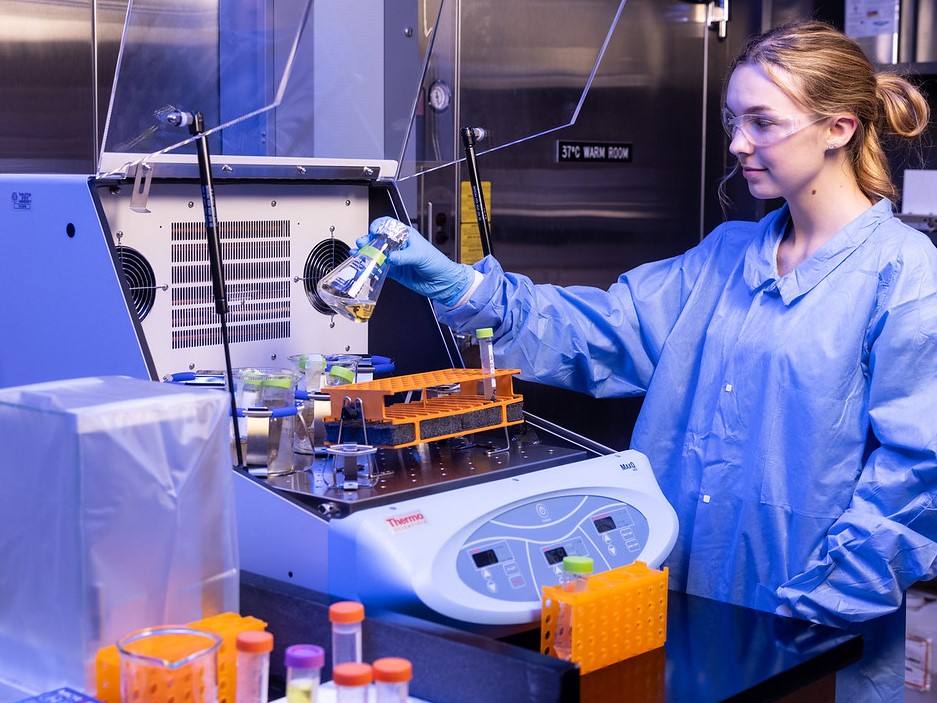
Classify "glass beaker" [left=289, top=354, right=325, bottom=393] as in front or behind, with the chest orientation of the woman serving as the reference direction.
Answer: in front

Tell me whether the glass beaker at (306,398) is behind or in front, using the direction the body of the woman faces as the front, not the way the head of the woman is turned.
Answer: in front

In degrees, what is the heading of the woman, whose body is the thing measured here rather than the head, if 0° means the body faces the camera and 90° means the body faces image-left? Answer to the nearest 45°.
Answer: approximately 45°

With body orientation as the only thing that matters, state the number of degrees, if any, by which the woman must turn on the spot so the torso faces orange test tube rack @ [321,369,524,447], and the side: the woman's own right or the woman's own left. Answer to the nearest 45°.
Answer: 0° — they already face it

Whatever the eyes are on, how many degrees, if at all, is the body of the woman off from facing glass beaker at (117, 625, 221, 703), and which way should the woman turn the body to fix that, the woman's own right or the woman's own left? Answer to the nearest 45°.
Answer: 0° — they already face it

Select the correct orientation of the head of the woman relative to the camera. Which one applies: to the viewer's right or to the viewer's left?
to the viewer's left
